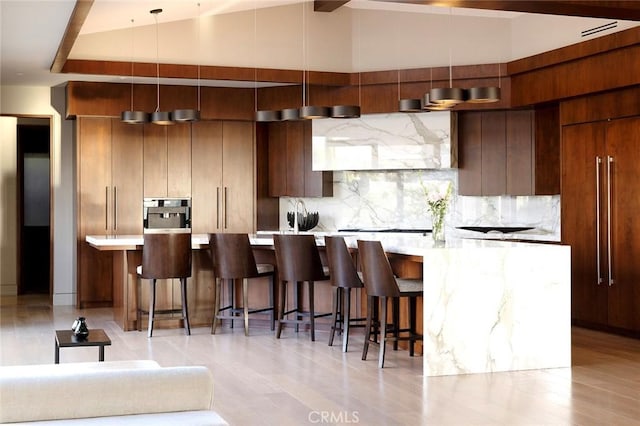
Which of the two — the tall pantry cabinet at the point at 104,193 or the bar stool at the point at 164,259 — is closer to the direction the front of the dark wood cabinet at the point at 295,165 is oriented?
the bar stool

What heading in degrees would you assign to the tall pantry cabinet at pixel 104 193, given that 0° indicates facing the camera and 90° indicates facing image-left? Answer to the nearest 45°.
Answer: approximately 0°

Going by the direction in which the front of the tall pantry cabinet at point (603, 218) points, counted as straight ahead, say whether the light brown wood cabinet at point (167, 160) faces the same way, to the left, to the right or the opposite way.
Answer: to the left

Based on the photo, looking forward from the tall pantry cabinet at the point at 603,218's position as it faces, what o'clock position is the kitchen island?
The kitchen island is roughly at 11 o'clock from the tall pantry cabinet.

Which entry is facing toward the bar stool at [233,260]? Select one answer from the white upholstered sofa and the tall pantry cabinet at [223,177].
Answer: the tall pantry cabinet

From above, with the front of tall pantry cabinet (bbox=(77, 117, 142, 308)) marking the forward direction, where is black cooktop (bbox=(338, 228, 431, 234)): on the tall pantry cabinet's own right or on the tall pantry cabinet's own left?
on the tall pantry cabinet's own left

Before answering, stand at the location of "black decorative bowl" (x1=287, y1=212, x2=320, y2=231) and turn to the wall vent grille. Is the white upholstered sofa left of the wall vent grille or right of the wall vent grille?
right
